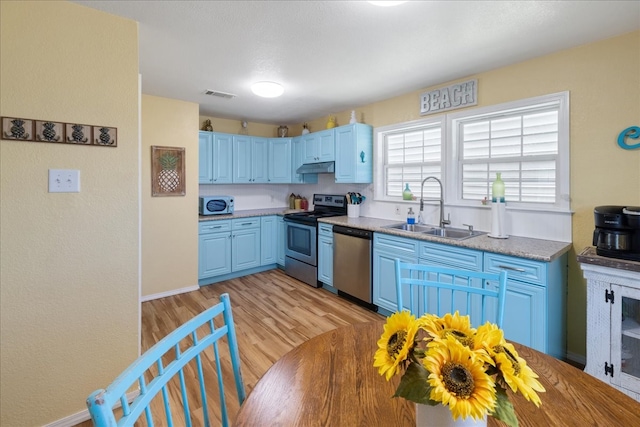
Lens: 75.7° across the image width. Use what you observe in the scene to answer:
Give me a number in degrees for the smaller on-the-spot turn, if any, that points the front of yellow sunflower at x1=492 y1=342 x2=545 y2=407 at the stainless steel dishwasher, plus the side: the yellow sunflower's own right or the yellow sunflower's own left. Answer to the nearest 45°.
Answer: approximately 135° to the yellow sunflower's own left

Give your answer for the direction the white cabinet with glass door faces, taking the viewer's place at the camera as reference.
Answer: facing the viewer and to the left of the viewer

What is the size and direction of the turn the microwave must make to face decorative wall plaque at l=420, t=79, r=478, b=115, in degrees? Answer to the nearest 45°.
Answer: approximately 45° to its left

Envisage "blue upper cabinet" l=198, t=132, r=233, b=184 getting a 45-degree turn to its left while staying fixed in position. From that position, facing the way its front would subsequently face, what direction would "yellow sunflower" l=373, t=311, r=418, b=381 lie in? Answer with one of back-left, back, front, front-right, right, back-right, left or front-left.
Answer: front-right

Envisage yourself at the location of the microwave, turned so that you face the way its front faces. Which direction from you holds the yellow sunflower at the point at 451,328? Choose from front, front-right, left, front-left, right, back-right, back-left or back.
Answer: front

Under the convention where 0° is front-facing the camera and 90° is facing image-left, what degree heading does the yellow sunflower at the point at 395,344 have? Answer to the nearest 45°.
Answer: approximately 45°

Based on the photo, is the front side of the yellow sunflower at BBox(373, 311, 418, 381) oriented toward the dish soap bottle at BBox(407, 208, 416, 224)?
no

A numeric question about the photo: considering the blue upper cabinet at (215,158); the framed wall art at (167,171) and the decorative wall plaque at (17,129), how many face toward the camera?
3

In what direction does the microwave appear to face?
toward the camera

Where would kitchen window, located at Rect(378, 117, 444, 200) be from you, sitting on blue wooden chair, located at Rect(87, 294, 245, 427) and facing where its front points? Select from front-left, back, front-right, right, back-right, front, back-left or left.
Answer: left

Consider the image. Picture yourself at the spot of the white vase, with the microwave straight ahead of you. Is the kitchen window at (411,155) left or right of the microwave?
right

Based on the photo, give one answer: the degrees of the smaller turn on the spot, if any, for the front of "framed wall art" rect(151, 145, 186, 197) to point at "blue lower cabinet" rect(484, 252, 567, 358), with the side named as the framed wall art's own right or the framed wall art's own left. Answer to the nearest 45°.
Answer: approximately 45° to the framed wall art's own left

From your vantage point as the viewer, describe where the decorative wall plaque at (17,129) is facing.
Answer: facing the viewer
